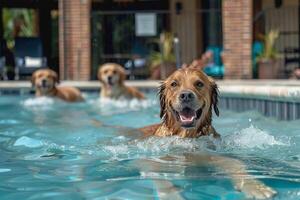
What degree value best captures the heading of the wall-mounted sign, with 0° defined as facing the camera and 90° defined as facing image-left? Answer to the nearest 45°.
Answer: approximately 0°

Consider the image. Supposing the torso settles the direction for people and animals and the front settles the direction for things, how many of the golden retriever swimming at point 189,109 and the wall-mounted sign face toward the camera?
2

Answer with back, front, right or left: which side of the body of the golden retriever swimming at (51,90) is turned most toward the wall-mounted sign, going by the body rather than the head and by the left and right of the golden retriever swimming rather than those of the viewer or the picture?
back

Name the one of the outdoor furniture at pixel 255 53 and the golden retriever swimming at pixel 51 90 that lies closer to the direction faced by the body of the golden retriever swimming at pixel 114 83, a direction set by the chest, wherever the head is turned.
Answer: the golden retriever swimming

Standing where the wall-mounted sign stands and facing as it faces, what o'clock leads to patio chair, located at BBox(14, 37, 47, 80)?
The patio chair is roughly at 3 o'clock from the wall-mounted sign.

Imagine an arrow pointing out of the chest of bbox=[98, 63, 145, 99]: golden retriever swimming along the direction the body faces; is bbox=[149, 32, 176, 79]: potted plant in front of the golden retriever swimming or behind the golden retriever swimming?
behind

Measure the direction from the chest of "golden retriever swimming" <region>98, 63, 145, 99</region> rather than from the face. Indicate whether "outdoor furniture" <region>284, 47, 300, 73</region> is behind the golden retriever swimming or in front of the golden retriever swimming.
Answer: behind

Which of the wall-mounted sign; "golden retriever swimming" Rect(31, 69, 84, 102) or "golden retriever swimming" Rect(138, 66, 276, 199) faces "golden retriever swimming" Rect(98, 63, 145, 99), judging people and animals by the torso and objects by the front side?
the wall-mounted sign

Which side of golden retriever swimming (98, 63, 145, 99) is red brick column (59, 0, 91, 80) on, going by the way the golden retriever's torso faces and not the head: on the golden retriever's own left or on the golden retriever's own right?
on the golden retriever's own right
